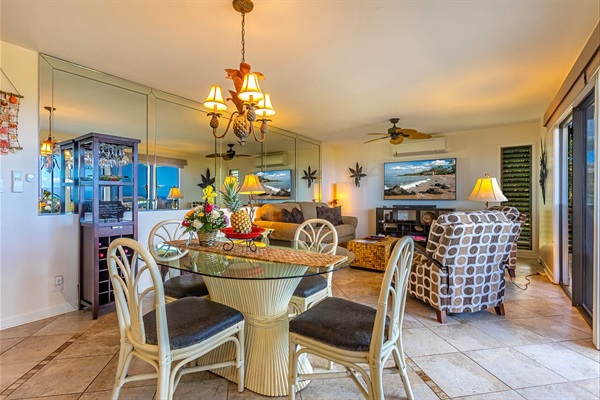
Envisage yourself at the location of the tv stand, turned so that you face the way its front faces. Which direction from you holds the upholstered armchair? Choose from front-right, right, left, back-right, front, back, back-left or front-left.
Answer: front

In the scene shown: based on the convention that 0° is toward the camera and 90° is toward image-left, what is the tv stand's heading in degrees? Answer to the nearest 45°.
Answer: approximately 0°

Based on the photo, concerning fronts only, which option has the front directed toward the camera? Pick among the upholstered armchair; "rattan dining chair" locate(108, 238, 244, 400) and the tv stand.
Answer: the tv stand

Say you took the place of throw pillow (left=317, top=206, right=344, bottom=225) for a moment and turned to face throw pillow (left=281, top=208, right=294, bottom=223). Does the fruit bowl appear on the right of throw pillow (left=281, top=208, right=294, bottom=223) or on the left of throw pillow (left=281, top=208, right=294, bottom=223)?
left

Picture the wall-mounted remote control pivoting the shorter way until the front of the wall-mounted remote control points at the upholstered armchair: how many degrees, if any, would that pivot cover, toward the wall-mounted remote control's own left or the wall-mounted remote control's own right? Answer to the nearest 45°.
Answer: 0° — it already faces it

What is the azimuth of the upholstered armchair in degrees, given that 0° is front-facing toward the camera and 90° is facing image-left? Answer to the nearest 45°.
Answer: approximately 135°

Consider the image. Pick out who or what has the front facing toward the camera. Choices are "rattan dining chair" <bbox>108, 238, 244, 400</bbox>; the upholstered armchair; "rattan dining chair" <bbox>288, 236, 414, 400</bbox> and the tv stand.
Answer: the tv stand

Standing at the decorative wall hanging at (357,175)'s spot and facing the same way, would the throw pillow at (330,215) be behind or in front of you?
in front

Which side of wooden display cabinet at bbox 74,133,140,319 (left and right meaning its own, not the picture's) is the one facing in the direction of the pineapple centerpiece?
front

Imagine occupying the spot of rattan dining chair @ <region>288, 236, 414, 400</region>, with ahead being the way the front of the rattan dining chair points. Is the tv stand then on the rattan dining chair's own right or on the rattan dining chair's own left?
on the rattan dining chair's own right

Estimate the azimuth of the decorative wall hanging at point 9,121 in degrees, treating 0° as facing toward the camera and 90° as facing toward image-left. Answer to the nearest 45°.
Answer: approximately 315°

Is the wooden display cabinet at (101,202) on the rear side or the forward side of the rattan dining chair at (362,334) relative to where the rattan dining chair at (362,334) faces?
on the forward side
